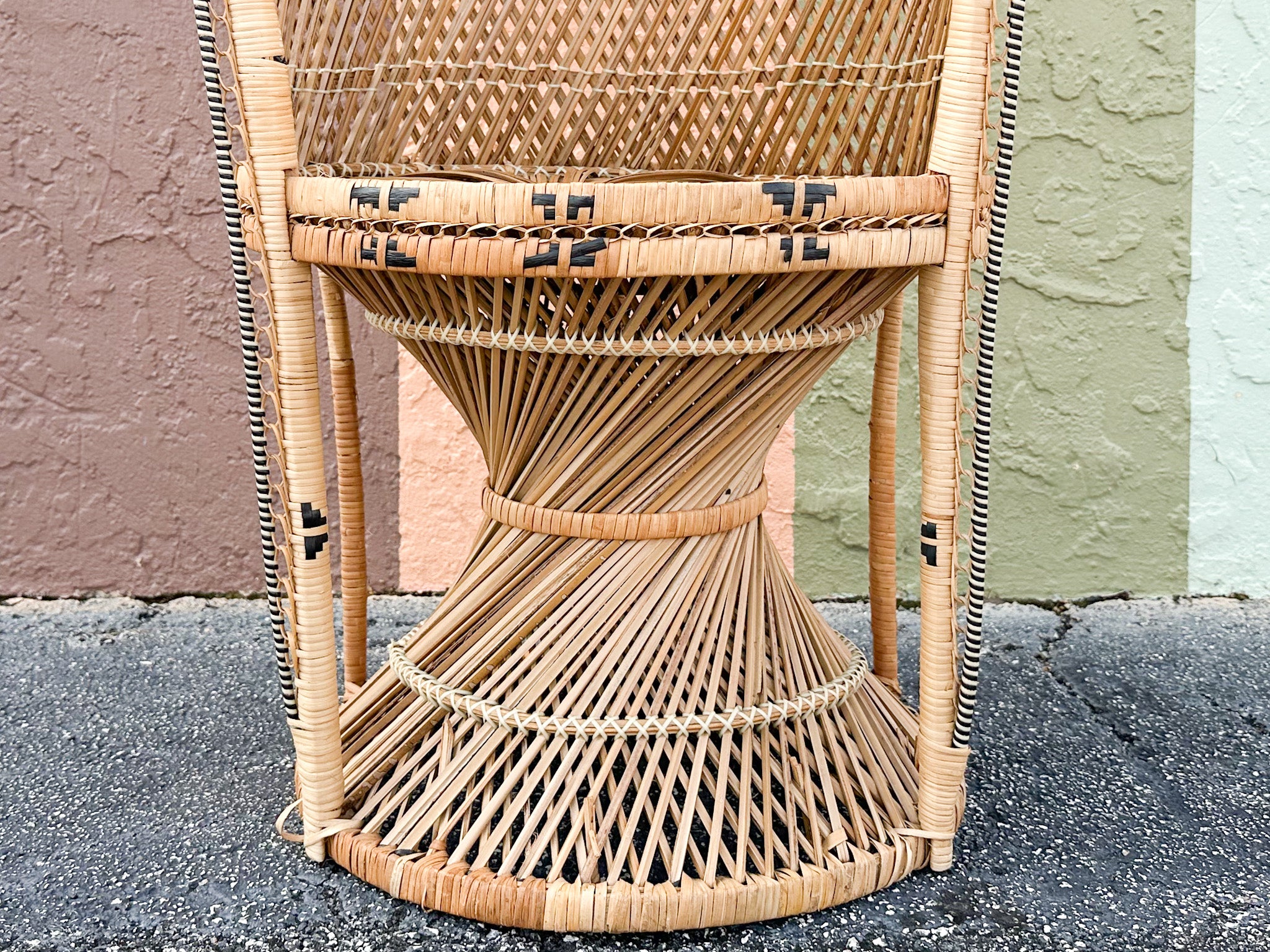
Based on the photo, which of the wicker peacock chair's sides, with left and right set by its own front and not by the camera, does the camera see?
front
